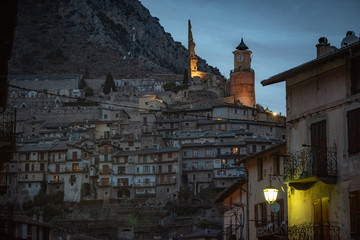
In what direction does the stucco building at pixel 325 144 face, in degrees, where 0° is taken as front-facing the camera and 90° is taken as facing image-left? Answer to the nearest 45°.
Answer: approximately 45°
